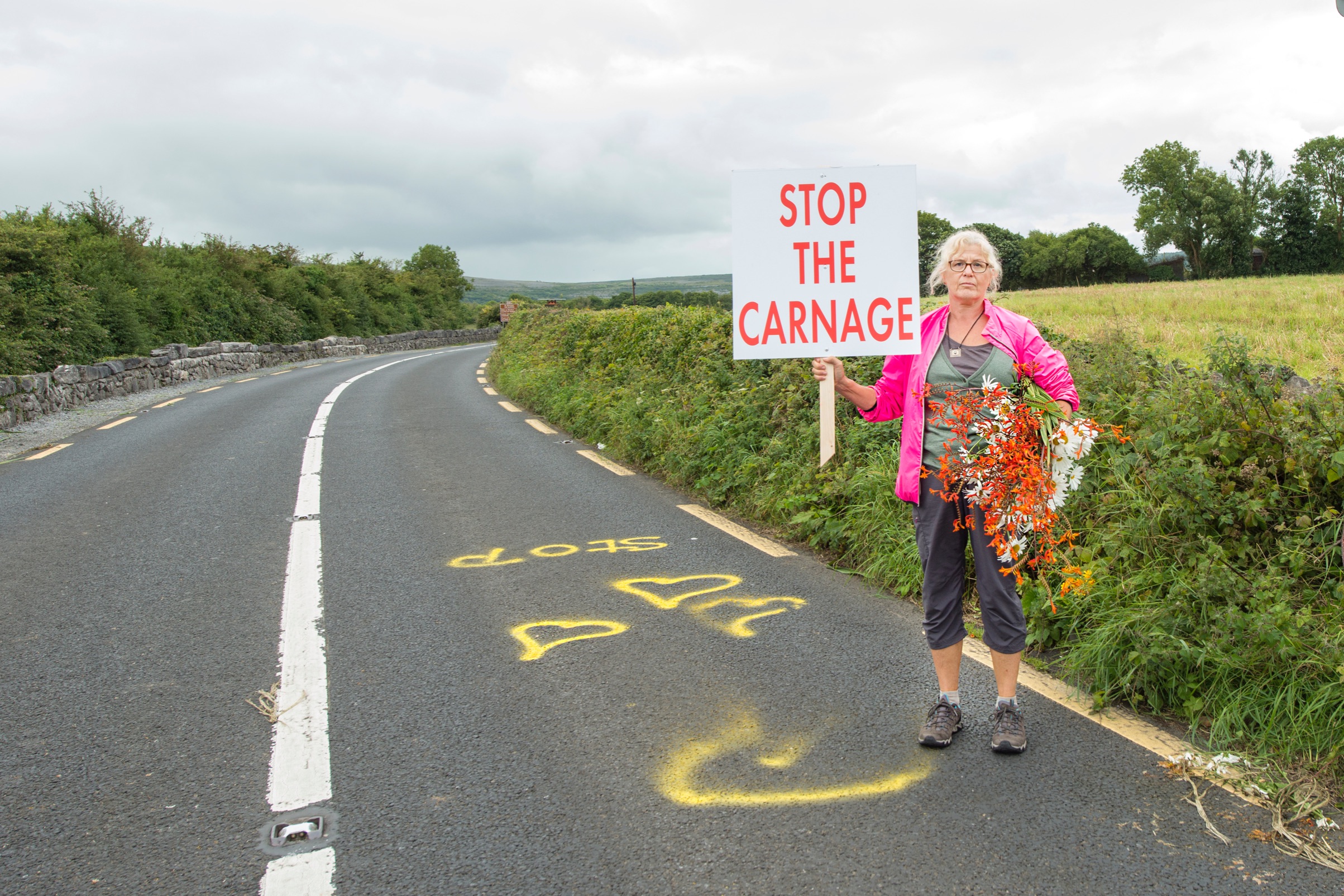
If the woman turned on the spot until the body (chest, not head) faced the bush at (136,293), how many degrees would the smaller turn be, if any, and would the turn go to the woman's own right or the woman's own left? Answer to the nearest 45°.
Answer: approximately 135° to the woman's own right

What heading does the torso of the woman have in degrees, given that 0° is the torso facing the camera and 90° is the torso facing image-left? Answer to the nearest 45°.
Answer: approximately 0°

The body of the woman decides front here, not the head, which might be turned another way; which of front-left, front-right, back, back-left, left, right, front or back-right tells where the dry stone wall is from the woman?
back-right
